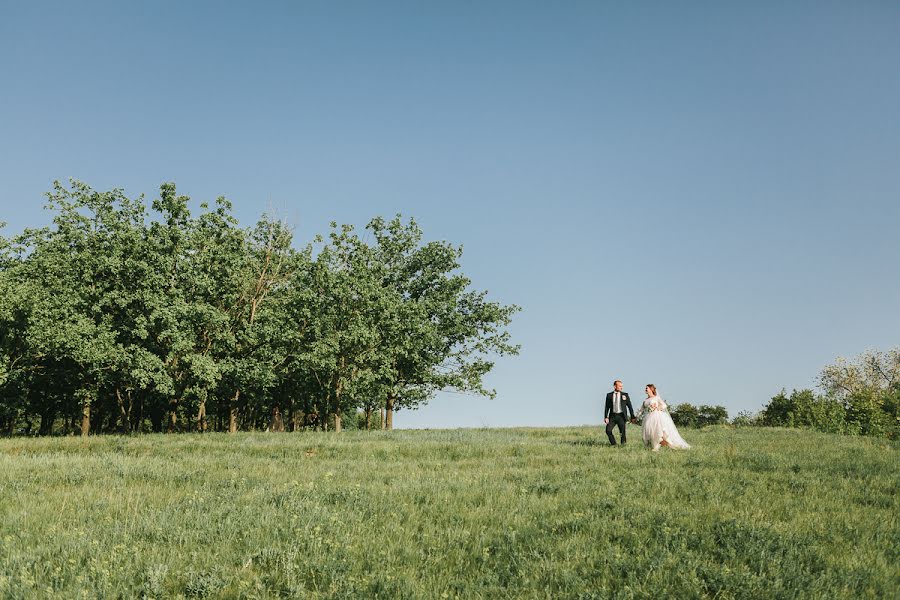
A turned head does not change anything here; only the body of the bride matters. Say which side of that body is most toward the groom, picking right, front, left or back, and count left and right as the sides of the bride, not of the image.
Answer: right

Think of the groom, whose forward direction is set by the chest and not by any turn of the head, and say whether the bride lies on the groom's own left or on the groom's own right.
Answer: on the groom's own left

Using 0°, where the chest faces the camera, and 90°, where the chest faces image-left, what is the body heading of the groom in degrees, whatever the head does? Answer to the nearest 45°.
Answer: approximately 0°

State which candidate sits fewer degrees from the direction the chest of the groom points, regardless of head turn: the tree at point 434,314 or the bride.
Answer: the bride

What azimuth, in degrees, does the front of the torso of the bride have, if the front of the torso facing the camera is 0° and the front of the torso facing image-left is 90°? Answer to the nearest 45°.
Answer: approximately 45°

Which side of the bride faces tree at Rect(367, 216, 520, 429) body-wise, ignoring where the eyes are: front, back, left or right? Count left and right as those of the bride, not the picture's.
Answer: right
